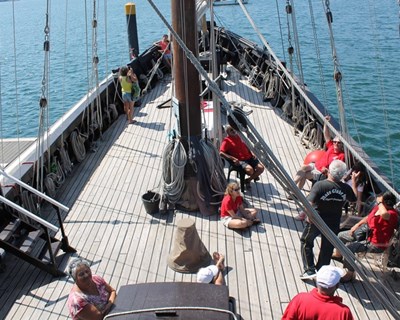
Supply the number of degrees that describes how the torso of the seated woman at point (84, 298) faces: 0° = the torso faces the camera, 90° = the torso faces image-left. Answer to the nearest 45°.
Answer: approximately 315°

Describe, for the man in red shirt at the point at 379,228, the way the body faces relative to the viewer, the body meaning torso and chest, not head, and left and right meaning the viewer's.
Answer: facing to the left of the viewer

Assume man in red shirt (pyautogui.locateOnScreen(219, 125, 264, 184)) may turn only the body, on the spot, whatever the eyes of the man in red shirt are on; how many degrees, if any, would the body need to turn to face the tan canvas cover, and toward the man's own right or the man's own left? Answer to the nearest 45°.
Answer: approximately 45° to the man's own right

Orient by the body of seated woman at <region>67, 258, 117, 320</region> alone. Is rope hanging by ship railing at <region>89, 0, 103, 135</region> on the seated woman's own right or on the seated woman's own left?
on the seated woman's own left

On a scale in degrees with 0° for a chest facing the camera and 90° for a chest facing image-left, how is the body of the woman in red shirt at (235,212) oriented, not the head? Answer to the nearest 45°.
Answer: approximately 270°

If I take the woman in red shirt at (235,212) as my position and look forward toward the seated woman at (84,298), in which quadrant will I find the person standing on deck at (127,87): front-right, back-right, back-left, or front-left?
back-right

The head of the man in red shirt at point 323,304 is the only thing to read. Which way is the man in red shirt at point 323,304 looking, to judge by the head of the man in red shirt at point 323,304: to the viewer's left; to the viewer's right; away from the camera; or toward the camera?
away from the camera
